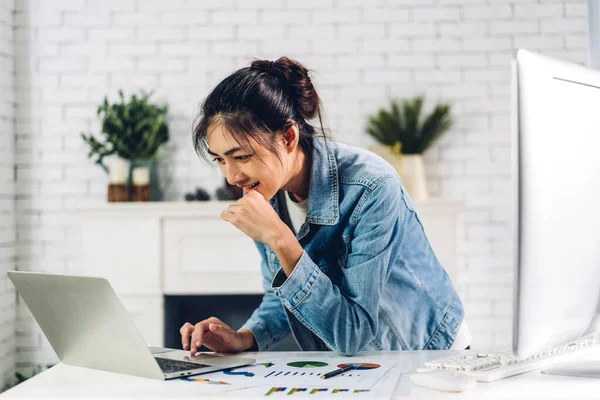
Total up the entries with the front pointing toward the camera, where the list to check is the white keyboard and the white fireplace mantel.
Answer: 1

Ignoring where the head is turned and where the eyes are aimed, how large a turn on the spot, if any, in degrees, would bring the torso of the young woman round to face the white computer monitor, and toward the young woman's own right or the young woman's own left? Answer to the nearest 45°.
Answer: approximately 90° to the young woman's own left

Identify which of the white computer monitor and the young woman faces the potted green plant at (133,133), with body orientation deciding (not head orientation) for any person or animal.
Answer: the white computer monitor

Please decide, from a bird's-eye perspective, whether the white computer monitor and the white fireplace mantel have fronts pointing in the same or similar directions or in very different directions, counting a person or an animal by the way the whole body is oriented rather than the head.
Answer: very different directions

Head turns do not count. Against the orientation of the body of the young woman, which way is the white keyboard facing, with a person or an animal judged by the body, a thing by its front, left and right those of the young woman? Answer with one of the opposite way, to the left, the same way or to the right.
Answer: to the right

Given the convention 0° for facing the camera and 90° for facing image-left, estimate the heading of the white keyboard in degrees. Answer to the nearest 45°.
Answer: approximately 135°

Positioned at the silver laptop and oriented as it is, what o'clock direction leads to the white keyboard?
The white keyboard is roughly at 2 o'clock from the silver laptop.

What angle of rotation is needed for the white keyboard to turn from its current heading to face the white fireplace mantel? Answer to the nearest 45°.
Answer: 0° — it already faces it

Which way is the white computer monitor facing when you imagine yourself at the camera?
facing away from the viewer and to the left of the viewer
